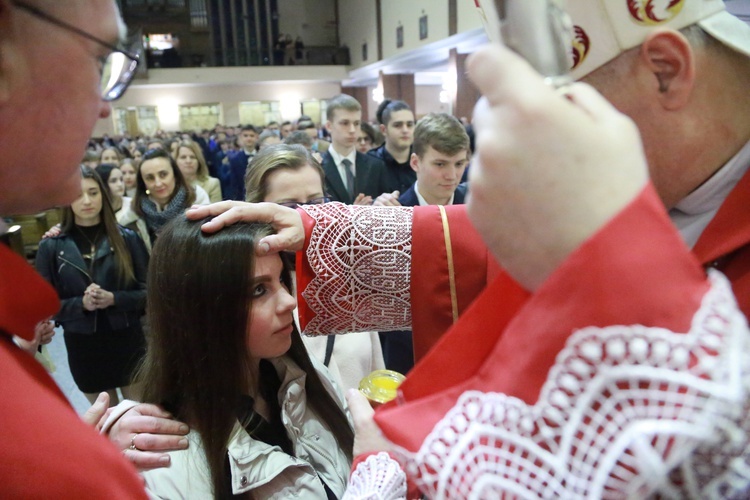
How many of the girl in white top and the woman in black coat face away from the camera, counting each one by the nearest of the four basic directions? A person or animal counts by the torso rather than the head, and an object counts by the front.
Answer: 0

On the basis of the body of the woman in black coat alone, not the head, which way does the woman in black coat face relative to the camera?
toward the camera

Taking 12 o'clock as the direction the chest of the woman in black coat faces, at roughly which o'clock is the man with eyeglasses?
The man with eyeglasses is roughly at 12 o'clock from the woman in black coat.

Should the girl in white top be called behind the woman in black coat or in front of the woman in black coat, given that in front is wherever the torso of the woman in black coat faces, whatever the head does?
in front

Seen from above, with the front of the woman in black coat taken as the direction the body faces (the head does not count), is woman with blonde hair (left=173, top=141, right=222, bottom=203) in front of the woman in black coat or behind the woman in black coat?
behind

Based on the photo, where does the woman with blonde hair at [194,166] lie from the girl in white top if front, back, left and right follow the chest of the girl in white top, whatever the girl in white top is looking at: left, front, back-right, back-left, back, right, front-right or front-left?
back-left

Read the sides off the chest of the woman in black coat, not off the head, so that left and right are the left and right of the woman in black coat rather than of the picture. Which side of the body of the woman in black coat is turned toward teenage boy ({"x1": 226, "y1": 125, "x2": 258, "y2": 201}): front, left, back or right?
back
